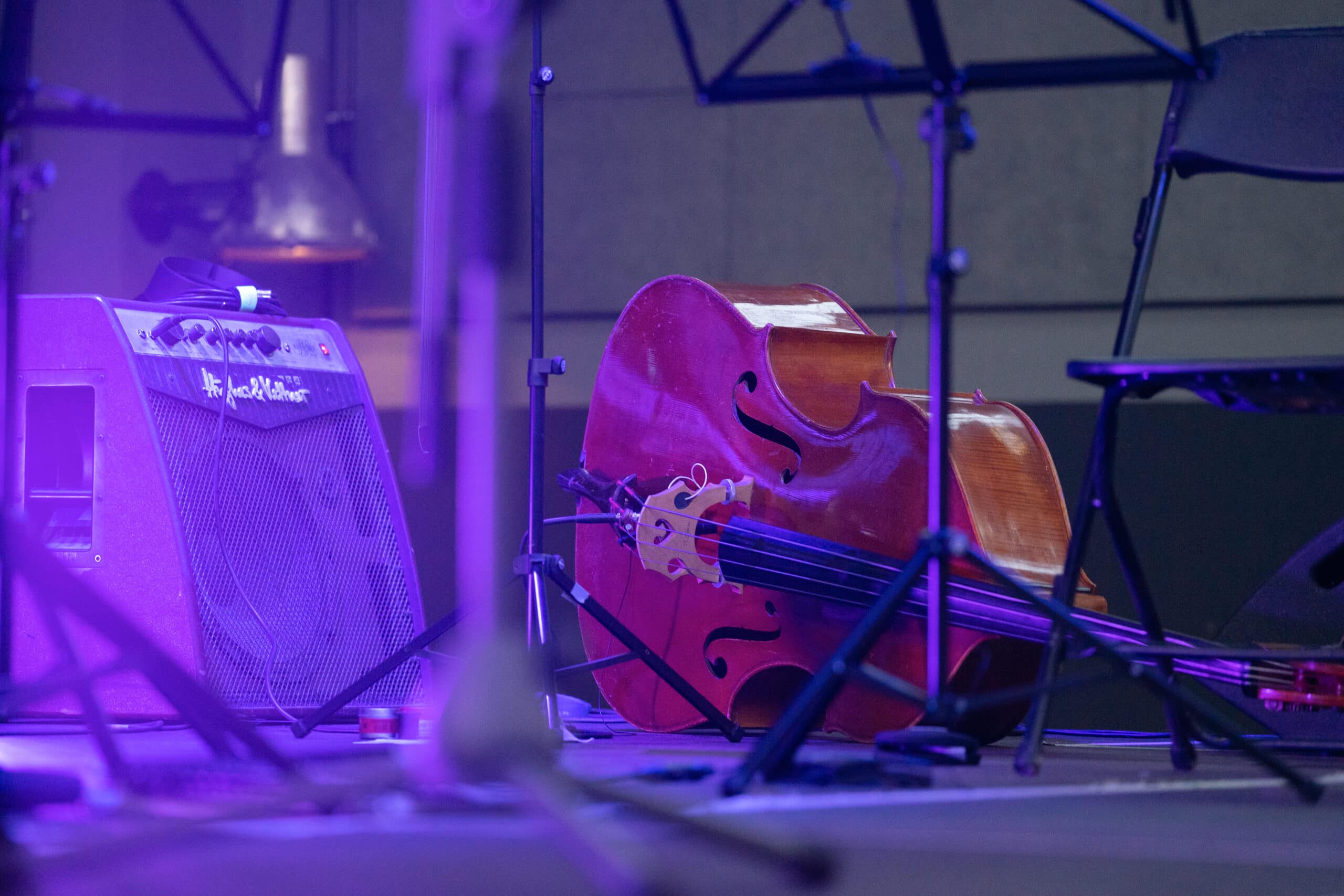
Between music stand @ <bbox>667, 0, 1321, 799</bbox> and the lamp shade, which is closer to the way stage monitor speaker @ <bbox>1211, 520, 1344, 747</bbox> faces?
the lamp shade

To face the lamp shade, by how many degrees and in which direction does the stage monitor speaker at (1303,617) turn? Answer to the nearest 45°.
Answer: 0° — it already faces it

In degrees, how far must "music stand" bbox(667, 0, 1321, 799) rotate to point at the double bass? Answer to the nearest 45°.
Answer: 0° — it already faces it

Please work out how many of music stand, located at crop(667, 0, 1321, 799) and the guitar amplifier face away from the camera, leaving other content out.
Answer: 1

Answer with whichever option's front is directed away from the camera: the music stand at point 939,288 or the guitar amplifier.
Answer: the music stand

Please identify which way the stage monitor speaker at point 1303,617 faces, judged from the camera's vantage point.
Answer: facing to the left of the viewer

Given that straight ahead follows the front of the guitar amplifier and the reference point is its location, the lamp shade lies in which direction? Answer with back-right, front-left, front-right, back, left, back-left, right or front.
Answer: back-left

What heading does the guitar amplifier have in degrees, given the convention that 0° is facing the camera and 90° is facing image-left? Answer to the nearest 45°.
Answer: approximately 315°

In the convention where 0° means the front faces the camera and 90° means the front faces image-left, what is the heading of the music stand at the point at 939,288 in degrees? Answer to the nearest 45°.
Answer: approximately 180°
